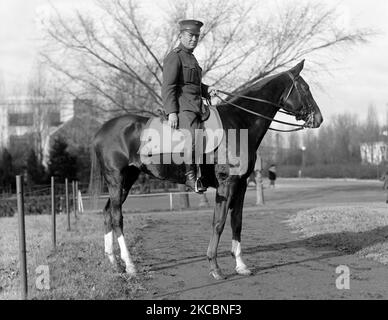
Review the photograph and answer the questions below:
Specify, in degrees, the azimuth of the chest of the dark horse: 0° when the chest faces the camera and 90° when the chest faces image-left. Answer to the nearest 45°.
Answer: approximately 270°

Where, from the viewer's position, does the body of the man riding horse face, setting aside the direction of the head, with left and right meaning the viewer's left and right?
facing the viewer and to the right of the viewer

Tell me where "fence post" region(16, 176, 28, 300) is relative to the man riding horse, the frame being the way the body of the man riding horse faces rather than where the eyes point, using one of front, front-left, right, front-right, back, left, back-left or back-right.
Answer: right

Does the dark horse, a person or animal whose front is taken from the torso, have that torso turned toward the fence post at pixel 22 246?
no
